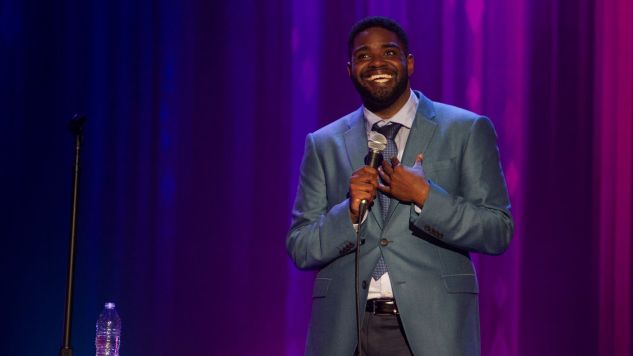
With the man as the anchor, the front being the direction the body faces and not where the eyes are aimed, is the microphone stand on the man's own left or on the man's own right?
on the man's own right

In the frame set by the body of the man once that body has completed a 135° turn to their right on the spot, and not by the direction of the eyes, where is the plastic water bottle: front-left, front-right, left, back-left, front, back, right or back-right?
front

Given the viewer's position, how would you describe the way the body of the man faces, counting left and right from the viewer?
facing the viewer
